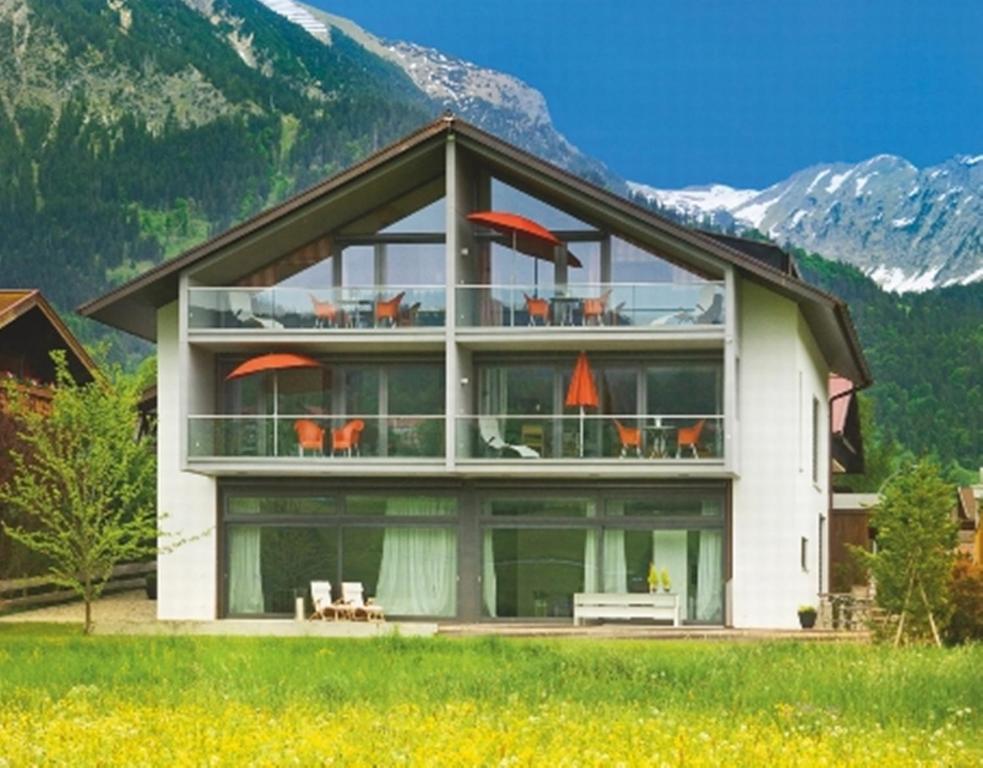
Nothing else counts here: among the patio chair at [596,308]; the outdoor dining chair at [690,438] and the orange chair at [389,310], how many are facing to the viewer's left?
3

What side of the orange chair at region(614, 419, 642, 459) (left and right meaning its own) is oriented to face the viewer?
right

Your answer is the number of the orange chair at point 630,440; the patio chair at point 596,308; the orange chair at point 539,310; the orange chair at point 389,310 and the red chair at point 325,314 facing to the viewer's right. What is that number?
3

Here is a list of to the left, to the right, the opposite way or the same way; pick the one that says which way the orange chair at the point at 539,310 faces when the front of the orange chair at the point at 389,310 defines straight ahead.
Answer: the opposite way

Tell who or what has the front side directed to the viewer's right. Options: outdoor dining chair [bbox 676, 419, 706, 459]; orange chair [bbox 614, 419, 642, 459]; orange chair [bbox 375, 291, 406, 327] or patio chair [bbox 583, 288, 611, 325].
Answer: orange chair [bbox 614, 419, 642, 459]

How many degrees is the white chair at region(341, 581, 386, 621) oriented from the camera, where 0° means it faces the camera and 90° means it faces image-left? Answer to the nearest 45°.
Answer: approximately 315°

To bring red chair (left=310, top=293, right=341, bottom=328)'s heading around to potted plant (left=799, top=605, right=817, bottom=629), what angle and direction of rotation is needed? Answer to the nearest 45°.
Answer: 0° — it already faces it

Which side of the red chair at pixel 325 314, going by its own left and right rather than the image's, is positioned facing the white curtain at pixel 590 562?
front

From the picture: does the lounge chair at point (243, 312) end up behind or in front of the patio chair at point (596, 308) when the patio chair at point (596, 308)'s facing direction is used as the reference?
in front

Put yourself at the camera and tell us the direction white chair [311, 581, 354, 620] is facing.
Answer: facing the viewer and to the right of the viewer
